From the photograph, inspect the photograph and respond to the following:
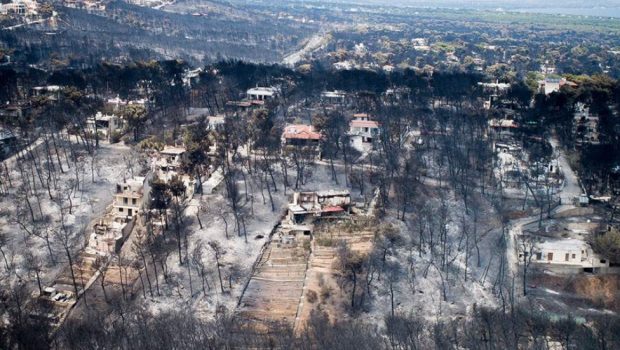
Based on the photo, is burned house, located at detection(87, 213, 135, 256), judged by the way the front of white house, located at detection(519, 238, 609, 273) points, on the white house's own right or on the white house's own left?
on the white house's own right

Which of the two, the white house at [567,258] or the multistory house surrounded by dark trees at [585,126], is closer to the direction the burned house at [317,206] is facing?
the white house

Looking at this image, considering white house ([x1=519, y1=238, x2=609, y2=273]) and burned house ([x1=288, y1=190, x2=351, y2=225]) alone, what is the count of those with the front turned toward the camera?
2

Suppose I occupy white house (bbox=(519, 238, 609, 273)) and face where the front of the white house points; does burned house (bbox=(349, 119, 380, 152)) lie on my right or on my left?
on my right

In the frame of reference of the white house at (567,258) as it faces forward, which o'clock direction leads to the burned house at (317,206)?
The burned house is roughly at 3 o'clock from the white house.

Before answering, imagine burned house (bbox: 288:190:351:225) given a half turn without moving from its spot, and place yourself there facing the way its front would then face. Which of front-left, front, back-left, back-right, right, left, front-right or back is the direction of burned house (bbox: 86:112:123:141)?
front-left

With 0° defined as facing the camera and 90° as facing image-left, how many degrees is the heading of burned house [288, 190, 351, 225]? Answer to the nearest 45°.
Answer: approximately 0°

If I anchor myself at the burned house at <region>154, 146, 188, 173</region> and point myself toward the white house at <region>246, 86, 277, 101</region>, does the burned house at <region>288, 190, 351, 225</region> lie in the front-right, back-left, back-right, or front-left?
back-right

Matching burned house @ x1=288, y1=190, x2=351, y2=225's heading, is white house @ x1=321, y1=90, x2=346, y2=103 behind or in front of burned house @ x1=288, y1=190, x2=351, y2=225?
behind

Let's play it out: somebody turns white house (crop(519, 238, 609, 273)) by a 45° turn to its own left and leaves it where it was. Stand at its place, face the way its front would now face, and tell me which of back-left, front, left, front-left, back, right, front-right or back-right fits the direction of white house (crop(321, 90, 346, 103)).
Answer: back

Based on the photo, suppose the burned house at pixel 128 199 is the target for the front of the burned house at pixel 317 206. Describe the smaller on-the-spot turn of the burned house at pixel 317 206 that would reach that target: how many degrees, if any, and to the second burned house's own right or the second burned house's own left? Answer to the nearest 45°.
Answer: approximately 90° to the second burned house's own right
